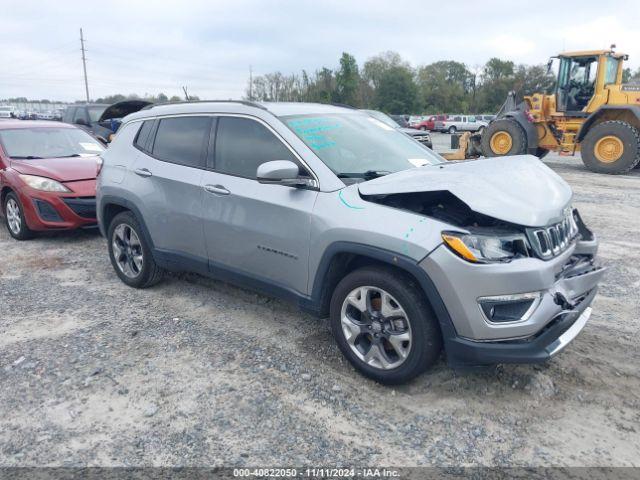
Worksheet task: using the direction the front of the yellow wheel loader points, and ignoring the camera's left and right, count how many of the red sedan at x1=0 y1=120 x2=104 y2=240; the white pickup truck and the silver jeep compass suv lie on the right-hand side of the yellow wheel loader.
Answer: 1

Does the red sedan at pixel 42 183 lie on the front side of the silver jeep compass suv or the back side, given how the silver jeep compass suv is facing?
on the back side

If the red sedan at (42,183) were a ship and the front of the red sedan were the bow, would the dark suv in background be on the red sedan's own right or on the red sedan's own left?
on the red sedan's own left

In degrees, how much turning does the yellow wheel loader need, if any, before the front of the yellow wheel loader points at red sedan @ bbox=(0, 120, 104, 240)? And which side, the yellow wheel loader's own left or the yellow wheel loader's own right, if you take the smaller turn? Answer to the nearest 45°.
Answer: approximately 45° to the yellow wheel loader's own left

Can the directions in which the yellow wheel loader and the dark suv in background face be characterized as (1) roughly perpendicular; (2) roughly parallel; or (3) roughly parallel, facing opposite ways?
roughly parallel, facing opposite ways

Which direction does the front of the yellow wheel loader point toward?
to the viewer's left

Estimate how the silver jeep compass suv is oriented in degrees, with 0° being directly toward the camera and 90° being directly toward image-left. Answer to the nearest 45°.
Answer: approximately 315°

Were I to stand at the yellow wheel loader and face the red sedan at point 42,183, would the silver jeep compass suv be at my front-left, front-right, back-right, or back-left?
front-left

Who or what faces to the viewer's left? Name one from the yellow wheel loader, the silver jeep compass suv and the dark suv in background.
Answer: the yellow wheel loader

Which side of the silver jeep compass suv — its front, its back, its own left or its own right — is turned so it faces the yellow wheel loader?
left

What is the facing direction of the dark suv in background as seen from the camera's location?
facing the viewer and to the right of the viewer

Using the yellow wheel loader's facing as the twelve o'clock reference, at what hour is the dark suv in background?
The dark suv in background is roughly at 11 o'clock from the yellow wheel loader.

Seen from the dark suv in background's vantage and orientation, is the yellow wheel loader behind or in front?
in front

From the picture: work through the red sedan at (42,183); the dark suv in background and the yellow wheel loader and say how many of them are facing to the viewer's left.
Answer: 1

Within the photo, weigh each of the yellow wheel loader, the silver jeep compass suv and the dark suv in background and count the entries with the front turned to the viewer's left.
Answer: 1

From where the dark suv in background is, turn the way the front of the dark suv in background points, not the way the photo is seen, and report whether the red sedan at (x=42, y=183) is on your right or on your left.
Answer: on your right
